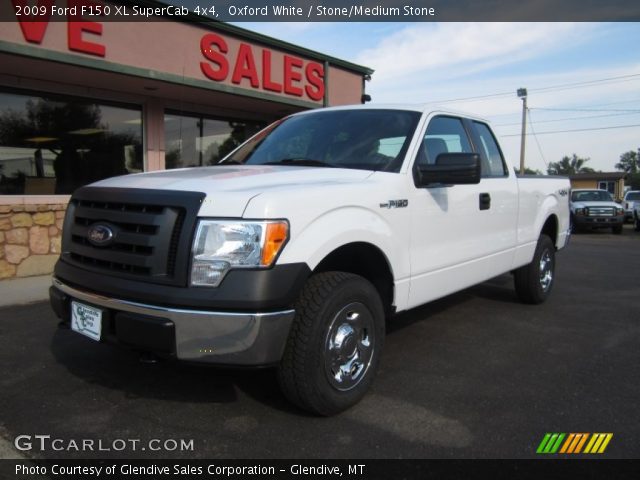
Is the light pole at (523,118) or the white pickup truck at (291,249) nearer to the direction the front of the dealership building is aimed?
the white pickup truck

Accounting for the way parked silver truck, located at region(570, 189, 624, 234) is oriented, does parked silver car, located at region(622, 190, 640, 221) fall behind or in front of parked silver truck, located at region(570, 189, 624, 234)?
behind

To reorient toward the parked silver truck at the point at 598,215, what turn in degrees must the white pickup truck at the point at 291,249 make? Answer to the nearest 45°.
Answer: approximately 180°

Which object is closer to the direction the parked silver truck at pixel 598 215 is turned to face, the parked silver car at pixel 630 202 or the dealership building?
the dealership building

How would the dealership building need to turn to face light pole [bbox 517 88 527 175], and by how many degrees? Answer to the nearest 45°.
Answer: approximately 90° to its left

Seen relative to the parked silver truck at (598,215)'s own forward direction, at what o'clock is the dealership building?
The dealership building is roughly at 1 o'clock from the parked silver truck.

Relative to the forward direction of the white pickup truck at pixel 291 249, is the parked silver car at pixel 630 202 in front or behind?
behind

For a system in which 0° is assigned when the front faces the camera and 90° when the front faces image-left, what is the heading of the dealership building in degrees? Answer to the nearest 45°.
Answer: approximately 315°

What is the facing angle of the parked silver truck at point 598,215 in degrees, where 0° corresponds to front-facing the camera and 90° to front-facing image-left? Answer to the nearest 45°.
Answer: approximately 0°
